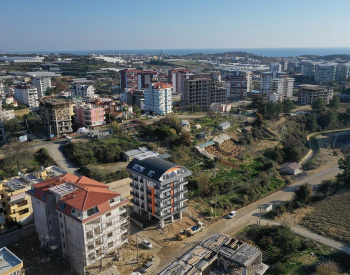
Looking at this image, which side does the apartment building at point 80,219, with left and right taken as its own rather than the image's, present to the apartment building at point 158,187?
left

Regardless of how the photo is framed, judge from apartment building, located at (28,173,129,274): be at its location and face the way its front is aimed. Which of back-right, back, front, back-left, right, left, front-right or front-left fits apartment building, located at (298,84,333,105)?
left

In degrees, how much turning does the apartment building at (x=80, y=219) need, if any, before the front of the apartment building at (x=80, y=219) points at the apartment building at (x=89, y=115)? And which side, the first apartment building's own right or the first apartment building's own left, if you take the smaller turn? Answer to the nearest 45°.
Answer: approximately 135° to the first apartment building's own left

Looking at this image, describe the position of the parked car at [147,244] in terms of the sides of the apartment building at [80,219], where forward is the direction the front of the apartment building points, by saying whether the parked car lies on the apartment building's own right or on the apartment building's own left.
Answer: on the apartment building's own left

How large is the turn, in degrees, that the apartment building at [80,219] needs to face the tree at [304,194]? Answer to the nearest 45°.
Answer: approximately 45° to its left
